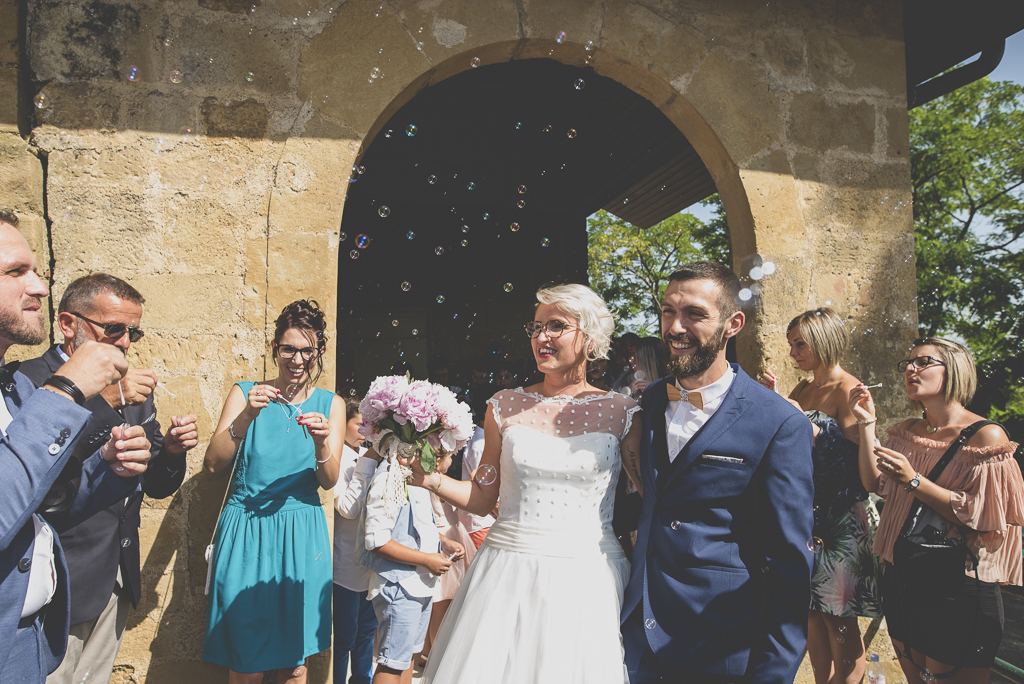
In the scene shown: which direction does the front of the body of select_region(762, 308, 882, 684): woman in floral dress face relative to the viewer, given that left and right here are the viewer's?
facing the viewer and to the left of the viewer

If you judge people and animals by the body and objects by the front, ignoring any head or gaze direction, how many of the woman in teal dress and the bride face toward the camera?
2

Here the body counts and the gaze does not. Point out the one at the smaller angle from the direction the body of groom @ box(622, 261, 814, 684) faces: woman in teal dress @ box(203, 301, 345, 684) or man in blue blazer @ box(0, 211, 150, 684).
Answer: the man in blue blazer

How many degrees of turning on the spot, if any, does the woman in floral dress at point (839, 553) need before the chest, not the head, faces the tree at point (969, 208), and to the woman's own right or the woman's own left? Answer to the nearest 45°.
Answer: approximately 135° to the woman's own right

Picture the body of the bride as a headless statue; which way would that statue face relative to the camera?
toward the camera

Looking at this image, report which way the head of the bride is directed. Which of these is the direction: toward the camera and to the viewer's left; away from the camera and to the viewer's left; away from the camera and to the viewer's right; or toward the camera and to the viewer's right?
toward the camera and to the viewer's left

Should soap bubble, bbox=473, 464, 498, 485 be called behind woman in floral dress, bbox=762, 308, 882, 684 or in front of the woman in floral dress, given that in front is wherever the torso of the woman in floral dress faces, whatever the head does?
in front

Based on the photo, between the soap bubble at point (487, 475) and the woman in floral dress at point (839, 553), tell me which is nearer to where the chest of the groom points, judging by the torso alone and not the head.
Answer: the soap bubble

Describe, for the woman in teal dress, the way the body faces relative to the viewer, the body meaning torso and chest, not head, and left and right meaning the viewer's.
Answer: facing the viewer

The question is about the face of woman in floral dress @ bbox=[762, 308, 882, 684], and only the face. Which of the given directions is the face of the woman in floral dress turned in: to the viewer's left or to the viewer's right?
to the viewer's left

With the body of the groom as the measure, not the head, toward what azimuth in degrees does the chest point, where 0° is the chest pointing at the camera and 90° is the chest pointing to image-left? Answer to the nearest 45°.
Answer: approximately 45°

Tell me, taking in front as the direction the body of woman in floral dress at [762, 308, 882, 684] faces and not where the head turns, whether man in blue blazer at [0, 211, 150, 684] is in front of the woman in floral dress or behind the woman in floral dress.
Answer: in front

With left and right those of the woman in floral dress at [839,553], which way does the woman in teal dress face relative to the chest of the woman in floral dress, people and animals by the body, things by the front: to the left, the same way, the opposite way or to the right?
to the left
